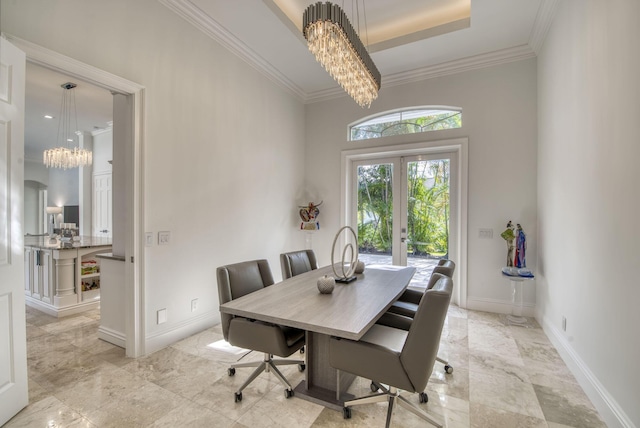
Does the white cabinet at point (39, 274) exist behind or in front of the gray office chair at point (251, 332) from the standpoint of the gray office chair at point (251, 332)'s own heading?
behind

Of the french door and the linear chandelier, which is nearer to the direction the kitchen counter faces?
the linear chandelier

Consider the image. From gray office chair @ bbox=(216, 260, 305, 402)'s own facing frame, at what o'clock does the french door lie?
The french door is roughly at 9 o'clock from the gray office chair.

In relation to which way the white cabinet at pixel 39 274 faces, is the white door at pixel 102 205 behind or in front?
behind

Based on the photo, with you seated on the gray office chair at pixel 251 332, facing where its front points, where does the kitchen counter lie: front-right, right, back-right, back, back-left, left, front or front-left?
back

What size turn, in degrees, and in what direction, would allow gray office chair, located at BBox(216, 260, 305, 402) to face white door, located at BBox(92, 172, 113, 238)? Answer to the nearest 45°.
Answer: approximately 180°

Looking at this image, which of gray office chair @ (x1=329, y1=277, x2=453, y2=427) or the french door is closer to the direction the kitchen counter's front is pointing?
the gray office chair

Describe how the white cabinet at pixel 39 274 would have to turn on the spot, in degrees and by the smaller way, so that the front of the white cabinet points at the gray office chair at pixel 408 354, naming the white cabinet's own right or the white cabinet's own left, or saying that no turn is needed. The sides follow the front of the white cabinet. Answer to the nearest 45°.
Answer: approximately 45° to the white cabinet's own left
